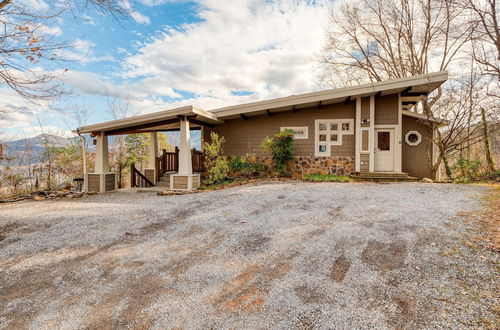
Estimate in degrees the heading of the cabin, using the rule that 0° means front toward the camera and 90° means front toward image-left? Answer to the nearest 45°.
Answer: approximately 0°

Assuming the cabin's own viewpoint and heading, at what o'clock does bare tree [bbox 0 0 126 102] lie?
The bare tree is roughly at 2 o'clock from the cabin.

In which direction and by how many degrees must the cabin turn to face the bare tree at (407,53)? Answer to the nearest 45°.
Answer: approximately 135° to its left
